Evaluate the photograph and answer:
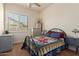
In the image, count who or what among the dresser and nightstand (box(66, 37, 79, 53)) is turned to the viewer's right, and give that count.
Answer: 1

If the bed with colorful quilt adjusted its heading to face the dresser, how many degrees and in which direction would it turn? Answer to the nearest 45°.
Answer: approximately 45° to its right

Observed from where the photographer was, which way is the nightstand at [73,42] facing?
facing the viewer and to the left of the viewer

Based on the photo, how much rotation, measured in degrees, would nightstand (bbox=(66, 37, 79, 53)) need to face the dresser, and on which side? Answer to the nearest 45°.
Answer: approximately 45° to its right

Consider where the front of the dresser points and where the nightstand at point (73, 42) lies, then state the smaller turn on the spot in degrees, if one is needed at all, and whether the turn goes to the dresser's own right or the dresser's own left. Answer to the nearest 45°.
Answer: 0° — it already faces it

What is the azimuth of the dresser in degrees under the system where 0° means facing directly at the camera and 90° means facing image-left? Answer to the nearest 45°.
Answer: approximately 270°
